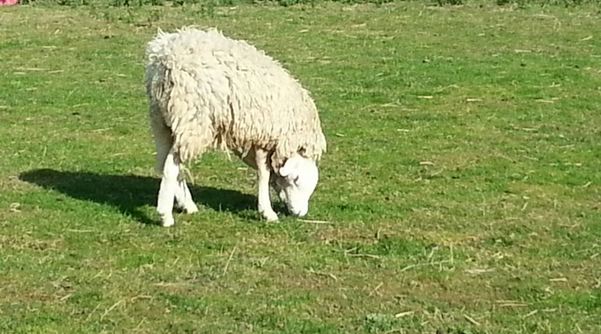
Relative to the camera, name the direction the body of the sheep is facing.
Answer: to the viewer's right
